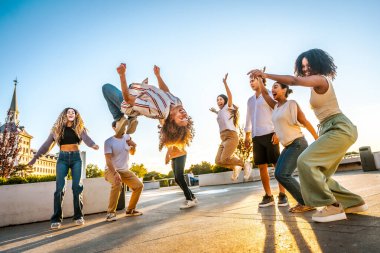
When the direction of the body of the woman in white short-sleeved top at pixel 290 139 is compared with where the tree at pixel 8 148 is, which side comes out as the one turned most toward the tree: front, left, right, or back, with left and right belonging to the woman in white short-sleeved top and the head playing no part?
right

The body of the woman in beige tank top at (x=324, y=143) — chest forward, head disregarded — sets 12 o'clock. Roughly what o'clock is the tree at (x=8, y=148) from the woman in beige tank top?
The tree is roughly at 1 o'clock from the woman in beige tank top.

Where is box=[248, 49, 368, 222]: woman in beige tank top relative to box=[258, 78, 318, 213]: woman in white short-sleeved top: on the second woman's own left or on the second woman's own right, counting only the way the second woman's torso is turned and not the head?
on the second woman's own left

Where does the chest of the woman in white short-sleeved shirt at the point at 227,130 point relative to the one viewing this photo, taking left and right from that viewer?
facing the viewer and to the left of the viewer

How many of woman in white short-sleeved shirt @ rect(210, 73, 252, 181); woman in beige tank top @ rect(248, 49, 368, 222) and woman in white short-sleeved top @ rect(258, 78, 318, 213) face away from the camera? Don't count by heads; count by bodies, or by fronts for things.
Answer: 0

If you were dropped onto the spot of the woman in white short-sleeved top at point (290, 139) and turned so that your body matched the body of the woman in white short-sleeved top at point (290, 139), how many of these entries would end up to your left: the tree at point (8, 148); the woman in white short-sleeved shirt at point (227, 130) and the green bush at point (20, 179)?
0

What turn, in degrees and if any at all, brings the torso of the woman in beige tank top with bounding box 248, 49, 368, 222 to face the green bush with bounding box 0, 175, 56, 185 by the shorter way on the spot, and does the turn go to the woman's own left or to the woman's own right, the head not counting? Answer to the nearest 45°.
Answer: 0° — they already face it

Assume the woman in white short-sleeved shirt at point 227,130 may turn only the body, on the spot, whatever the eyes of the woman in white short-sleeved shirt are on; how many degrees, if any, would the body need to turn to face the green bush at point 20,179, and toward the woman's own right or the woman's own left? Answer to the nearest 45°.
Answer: approximately 45° to the woman's own right

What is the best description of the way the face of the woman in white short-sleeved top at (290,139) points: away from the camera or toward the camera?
toward the camera

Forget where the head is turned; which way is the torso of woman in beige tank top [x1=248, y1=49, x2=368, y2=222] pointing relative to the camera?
to the viewer's left

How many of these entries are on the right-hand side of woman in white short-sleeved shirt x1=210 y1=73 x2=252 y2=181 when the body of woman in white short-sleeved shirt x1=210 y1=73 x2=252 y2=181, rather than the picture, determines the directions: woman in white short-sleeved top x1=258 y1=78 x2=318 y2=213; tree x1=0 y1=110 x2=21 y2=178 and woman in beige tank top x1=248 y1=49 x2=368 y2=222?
1

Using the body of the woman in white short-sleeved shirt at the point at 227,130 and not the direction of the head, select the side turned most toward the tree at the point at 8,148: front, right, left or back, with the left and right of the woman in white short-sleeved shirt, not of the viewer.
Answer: right

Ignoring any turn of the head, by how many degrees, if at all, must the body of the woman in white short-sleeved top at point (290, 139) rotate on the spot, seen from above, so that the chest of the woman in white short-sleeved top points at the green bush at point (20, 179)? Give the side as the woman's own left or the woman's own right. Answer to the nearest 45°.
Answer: approximately 45° to the woman's own right
